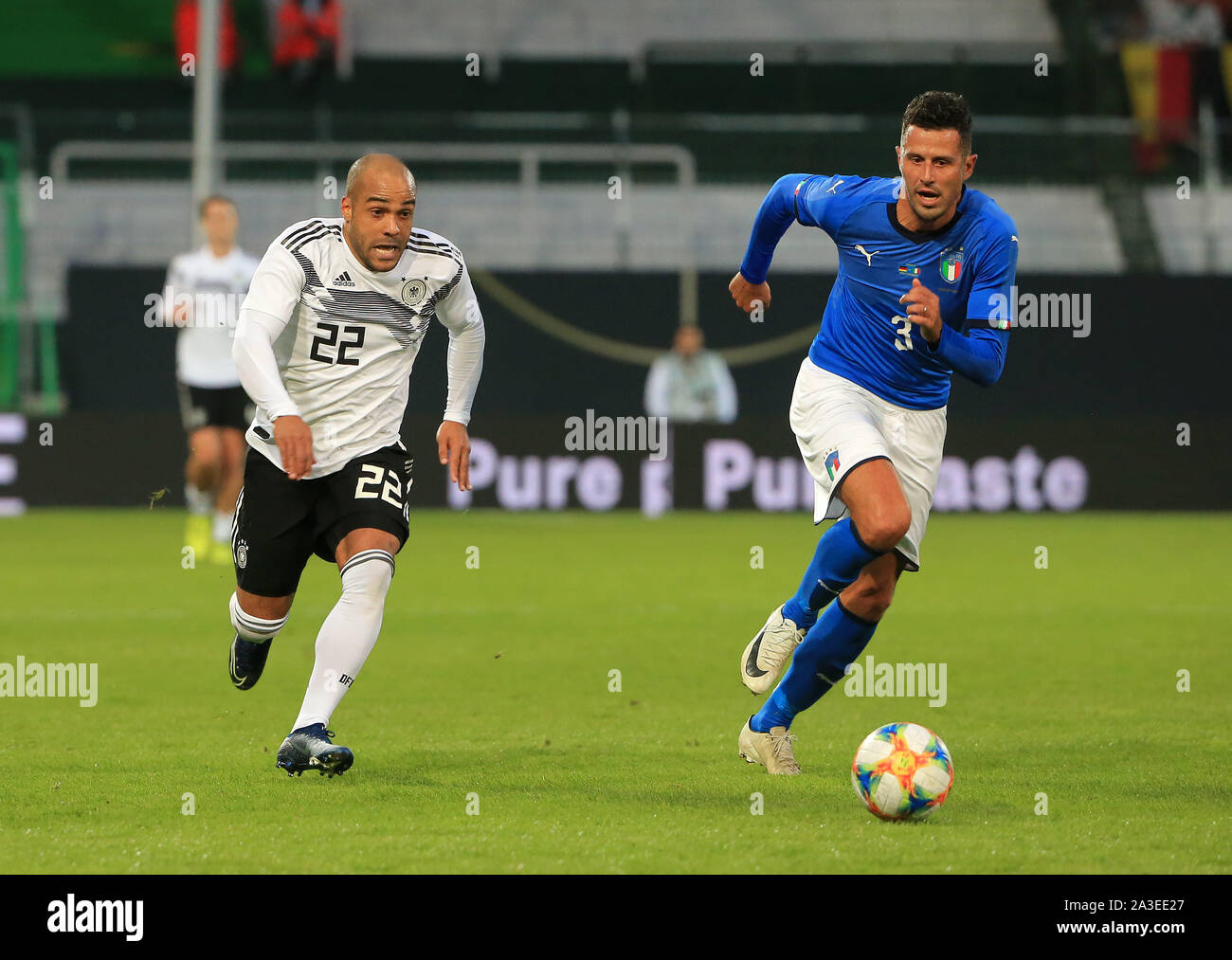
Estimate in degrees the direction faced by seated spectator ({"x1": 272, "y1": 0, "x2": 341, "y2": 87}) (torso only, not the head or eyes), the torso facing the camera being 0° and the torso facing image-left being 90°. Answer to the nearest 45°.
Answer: approximately 0°

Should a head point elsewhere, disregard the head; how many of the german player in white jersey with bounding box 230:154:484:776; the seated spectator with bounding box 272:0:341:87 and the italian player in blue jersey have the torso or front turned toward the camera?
3

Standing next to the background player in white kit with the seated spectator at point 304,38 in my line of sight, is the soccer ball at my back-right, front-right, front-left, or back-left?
back-right

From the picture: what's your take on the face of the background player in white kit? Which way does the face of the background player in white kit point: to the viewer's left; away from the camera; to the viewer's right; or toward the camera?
toward the camera

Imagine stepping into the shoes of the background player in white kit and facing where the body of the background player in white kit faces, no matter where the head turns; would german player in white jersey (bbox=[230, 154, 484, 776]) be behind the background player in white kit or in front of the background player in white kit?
in front

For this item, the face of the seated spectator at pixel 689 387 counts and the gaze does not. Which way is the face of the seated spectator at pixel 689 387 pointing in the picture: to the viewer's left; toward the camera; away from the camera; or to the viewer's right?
toward the camera

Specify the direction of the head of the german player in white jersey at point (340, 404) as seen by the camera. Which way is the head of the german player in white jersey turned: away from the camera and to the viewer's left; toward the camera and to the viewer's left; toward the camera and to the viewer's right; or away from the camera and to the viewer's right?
toward the camera and to the viewer's right

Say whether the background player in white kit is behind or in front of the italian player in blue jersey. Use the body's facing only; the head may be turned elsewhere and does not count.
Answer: behind

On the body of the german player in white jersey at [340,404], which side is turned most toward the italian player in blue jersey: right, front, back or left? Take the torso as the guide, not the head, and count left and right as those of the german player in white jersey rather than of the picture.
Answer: left

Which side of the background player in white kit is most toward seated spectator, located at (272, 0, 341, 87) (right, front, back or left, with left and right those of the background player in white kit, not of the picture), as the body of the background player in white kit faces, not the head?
back

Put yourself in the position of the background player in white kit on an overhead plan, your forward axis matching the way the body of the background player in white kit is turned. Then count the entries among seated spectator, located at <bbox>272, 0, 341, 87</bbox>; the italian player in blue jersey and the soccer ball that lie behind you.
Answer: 1

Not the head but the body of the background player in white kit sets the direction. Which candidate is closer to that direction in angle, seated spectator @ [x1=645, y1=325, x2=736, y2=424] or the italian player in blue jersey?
the italian player in blue jersey

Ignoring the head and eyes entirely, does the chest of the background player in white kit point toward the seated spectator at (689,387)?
no

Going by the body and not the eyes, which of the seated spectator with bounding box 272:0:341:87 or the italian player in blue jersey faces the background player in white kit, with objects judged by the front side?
the seated spectator

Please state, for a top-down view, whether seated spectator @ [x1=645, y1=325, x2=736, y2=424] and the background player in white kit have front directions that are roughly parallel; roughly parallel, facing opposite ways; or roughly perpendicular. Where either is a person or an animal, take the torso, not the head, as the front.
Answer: roughly parallel

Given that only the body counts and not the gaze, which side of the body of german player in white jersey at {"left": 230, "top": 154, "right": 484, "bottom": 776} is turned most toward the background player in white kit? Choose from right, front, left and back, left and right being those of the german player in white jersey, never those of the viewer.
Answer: back

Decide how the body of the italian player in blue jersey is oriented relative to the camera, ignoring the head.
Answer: toward the camera

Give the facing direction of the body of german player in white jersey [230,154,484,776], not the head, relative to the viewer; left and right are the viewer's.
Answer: facing the viewer

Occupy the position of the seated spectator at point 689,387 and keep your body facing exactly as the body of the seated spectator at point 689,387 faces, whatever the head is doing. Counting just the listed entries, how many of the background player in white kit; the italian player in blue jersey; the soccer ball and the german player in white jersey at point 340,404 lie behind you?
0

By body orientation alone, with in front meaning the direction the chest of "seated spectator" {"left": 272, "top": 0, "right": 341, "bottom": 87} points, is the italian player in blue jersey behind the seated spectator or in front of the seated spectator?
in front
